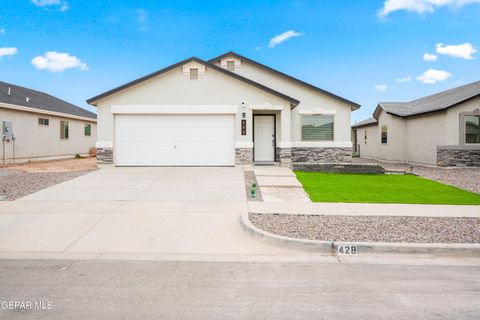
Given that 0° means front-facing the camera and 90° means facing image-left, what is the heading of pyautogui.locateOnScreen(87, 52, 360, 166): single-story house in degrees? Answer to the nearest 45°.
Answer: approximately 0°

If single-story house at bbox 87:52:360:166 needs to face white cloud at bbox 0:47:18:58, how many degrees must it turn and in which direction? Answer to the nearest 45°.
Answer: approximately 135° to its right

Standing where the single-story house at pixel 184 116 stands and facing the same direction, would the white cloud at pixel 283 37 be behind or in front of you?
behind

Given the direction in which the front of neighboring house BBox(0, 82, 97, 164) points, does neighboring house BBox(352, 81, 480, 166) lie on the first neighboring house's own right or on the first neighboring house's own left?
on the first neighboring house's own left

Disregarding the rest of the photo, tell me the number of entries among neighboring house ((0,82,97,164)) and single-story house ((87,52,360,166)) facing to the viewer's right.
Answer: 0
